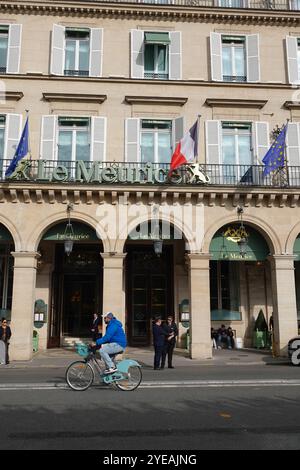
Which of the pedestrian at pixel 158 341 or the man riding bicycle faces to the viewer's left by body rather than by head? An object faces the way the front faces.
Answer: the man riding bicycle

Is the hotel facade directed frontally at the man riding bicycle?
yes

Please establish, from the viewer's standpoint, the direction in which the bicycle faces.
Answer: facing to the left of the viewer

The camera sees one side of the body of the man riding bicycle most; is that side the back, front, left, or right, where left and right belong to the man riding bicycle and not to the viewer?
left

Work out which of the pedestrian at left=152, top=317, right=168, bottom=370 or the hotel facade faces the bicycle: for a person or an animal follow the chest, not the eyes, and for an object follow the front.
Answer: the hotel facade

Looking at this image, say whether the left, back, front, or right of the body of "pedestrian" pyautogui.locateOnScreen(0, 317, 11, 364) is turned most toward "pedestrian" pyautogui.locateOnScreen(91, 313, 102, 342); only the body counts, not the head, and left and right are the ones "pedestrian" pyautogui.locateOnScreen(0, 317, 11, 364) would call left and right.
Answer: left
